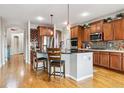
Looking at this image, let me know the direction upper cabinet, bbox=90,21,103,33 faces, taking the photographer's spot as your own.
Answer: facing the viewer and to the left of the viewer

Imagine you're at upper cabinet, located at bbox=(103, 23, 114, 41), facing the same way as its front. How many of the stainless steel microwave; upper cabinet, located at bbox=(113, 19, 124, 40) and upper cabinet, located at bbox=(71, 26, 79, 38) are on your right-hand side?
2

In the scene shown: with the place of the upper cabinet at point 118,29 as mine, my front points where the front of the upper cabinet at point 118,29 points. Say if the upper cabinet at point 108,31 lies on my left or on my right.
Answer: on my right

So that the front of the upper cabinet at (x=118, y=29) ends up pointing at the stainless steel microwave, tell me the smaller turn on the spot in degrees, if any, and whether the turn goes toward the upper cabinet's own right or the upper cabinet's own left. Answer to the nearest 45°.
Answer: approximately 90° to the upper cabinet's own right

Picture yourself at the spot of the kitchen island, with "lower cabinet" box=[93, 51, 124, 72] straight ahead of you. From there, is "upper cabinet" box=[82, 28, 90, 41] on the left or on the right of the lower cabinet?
left

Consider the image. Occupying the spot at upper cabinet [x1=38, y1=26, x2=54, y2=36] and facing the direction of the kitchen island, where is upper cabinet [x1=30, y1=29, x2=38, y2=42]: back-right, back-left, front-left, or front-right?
back-right

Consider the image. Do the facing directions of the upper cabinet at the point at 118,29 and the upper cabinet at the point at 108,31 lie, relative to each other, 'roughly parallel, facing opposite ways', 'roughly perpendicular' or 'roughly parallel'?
roughly parallel

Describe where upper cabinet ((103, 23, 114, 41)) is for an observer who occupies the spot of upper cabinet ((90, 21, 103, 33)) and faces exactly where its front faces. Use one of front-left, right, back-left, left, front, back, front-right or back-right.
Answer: left

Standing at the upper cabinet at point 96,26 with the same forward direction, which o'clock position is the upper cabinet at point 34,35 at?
the upper cabinet at point 34,35 is roughly at 2 o'clock from the upper cabinet at point 96,26.

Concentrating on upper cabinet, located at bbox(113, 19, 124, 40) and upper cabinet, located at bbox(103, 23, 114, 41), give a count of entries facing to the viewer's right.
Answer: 0

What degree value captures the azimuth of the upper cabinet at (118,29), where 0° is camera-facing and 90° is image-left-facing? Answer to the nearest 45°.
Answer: approximately 45°

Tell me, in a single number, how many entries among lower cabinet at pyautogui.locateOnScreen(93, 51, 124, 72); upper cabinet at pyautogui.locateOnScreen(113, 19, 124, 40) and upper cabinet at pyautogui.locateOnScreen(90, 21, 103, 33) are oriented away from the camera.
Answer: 0

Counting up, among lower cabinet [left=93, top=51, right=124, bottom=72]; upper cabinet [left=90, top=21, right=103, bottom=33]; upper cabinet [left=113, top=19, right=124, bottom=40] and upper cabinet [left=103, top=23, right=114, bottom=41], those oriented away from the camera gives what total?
0

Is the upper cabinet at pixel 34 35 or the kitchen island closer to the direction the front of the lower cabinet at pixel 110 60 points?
the kitchen island

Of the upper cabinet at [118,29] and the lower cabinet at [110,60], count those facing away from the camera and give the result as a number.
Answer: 0
